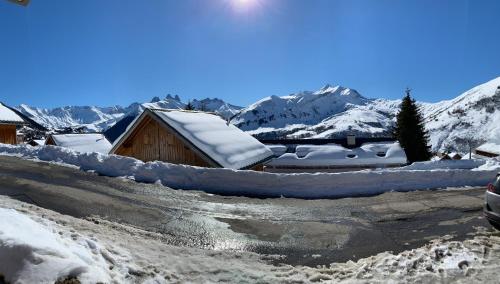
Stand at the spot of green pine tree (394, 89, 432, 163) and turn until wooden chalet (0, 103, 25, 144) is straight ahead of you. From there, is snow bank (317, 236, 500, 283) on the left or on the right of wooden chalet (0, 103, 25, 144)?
left

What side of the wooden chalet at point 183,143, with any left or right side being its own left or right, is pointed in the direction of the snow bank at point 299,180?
left

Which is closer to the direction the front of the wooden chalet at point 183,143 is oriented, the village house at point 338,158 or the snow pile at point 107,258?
the snow pile

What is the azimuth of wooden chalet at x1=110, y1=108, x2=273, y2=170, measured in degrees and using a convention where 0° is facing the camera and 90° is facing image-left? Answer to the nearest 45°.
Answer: approximately 45°

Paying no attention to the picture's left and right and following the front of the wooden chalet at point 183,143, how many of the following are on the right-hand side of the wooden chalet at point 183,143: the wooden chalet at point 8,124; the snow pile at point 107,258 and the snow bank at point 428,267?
1

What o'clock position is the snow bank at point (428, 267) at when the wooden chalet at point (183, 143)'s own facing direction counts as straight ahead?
The snow bank is roughly at 10 o'clock from the wooden chalet.

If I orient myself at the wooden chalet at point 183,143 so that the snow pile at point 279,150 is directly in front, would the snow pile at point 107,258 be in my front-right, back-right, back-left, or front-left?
back-right

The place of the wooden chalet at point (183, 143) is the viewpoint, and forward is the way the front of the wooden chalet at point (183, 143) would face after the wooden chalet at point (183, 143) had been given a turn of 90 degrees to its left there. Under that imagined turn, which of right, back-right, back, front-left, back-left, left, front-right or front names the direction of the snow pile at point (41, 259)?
front-right

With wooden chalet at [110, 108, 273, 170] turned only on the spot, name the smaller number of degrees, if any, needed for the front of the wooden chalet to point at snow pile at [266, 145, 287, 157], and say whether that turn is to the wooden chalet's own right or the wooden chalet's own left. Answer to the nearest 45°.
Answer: approximately 180°

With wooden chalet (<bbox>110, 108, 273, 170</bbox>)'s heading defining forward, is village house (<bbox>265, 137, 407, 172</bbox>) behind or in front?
behind

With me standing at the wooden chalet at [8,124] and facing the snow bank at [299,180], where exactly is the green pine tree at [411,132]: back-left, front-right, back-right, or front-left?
front-left

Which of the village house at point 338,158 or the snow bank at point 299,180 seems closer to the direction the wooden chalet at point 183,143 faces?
the snow bank

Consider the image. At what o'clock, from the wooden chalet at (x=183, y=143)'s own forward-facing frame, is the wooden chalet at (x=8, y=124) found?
the wooden chalet at (x=8, y=124) is roughly at 3 o'clock from the wooden chalet at (x=183, y=143).
